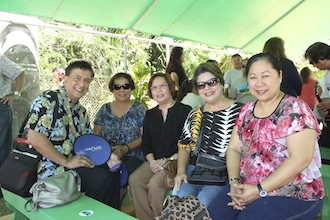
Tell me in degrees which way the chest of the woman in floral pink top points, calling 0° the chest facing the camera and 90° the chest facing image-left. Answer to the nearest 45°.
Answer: approximately 45°

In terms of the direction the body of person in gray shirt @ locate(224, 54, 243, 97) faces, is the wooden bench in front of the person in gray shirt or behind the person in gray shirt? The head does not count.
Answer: in front

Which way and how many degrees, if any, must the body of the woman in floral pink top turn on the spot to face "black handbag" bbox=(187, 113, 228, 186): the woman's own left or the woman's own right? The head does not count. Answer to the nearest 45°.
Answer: approximately 90° to the woman's own right

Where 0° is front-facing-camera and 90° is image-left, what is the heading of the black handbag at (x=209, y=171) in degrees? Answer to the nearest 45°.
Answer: approximately 0°

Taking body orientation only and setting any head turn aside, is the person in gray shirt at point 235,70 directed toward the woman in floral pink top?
yes

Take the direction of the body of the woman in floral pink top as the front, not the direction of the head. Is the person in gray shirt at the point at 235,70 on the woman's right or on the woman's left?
on the woman's right

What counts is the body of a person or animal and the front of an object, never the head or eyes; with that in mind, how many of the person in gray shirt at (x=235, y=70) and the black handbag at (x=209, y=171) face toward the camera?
2

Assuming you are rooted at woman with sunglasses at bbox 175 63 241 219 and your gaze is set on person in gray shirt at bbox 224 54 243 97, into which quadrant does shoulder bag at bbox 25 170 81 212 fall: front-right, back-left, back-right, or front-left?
back-left
